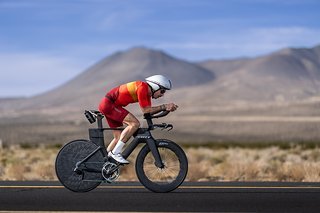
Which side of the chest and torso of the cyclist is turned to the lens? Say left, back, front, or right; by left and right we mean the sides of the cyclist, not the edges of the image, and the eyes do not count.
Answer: right

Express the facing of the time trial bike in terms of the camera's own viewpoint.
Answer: facing to the right of the viewer

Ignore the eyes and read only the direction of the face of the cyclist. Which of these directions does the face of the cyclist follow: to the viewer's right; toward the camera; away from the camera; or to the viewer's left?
to the viewer's right
